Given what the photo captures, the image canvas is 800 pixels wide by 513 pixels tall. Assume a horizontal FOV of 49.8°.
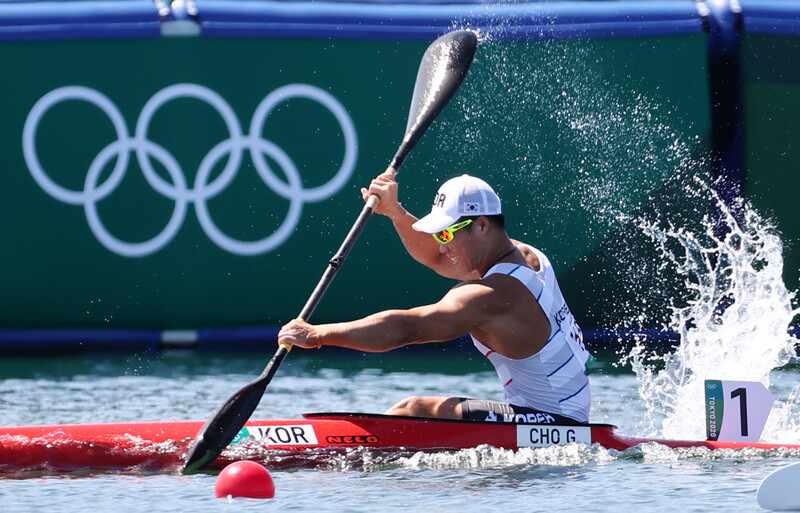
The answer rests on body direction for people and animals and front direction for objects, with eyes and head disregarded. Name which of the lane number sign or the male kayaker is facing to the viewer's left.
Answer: the male kayaker

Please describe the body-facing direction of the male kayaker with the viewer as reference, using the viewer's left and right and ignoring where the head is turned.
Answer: facing to the left of the viewer

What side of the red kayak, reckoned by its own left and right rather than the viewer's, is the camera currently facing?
left

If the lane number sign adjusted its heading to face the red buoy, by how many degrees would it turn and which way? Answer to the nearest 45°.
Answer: approximately 45° to its right

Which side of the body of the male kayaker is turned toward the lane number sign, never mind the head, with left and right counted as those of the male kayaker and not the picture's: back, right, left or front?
back

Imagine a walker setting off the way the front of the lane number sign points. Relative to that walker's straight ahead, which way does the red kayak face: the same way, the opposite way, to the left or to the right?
to the right

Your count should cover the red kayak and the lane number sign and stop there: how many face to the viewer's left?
1

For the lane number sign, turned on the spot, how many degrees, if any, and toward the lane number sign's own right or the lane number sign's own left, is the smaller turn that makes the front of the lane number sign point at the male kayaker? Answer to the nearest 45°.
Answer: approximately 45° to the lane number sign's own right

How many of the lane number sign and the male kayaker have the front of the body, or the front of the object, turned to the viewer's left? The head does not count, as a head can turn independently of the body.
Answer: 1

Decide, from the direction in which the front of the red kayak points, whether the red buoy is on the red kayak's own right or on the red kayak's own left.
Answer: on the red kayak's own left

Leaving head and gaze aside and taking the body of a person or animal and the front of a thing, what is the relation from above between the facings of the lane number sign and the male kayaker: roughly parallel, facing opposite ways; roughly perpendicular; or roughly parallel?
roughly perpendicular
